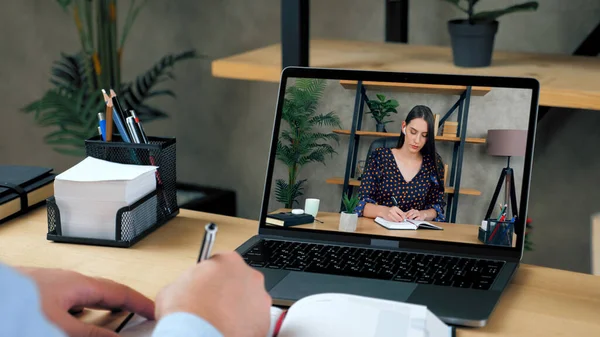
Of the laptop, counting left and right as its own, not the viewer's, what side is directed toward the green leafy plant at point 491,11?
back

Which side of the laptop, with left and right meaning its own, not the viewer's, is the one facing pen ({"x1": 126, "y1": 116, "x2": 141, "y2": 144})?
right

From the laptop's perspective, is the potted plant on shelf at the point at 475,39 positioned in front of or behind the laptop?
behind

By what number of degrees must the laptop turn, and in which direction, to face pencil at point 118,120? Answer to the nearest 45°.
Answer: approximately 90° to its right

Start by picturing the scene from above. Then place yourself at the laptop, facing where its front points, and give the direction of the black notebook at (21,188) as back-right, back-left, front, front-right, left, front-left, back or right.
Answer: right

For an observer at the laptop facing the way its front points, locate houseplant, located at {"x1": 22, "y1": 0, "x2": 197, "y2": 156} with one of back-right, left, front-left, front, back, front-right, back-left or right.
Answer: back-right

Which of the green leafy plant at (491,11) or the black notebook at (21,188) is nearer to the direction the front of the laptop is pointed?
the black notebook

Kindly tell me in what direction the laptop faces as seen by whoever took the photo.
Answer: facing the viewer

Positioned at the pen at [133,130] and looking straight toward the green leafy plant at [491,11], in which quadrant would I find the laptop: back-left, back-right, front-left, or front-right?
front-right

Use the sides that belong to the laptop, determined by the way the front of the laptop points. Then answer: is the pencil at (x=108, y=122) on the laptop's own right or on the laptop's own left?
on the laptop's own right

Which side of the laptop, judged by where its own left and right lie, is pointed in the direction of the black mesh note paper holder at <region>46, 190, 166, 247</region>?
right
